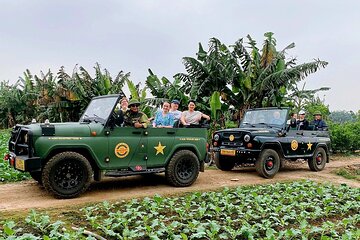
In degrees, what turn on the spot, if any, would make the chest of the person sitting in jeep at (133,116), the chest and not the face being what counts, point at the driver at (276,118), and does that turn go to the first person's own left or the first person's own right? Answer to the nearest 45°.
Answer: approximately 135° to the first person's own left

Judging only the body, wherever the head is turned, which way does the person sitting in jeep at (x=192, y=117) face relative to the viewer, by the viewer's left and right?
facing the viewer

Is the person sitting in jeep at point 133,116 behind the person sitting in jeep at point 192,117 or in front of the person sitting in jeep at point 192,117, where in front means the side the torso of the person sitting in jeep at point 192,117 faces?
in front

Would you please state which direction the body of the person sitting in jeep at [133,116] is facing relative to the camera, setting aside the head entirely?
toward the camera

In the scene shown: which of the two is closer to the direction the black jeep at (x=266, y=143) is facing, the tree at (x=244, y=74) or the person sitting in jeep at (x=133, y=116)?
the person sitting in jeep

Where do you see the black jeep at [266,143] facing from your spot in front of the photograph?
facing the viewer and to the left of the viewer

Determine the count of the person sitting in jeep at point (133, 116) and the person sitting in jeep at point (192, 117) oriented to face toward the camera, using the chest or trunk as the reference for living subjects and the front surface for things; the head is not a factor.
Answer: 2

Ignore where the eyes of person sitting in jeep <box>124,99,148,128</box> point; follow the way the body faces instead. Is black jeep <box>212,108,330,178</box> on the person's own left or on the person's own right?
on the person's own left

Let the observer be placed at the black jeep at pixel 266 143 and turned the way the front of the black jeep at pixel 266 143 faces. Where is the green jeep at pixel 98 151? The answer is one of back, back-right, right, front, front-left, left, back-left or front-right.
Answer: front

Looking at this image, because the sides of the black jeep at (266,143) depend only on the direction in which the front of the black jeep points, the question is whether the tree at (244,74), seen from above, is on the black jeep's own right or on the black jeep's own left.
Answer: on the black jeep's own right

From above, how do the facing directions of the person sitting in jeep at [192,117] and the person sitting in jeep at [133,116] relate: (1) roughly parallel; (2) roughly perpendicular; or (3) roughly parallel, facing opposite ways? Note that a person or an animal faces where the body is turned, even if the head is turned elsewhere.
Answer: roughly parallel

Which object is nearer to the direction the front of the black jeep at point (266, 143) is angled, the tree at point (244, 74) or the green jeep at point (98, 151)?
the green jeep

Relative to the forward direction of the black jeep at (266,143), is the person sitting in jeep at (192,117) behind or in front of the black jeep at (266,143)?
in front

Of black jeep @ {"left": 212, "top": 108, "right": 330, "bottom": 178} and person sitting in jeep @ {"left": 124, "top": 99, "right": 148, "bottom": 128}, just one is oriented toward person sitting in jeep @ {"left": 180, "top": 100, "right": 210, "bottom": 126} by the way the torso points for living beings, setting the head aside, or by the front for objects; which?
the black jeep

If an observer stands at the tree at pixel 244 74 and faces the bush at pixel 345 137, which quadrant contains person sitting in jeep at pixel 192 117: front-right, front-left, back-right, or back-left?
back-right
